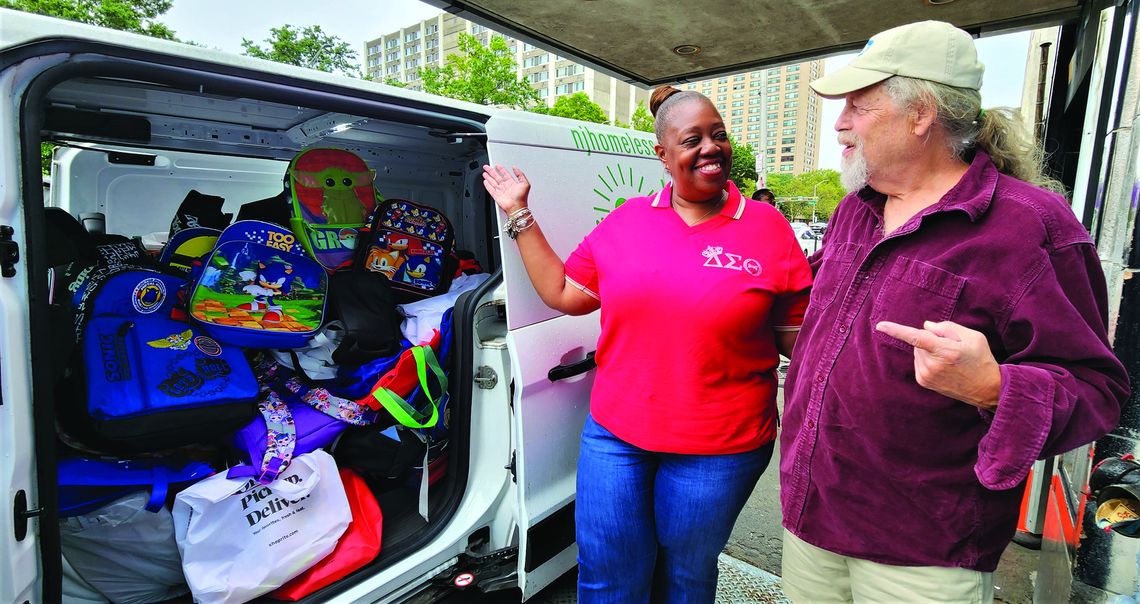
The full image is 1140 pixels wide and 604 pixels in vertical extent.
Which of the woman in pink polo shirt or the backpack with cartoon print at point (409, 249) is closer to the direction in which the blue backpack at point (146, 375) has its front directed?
the woman in pink polo shirt

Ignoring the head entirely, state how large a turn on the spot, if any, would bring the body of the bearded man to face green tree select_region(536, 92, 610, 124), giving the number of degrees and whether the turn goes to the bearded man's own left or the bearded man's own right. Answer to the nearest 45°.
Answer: approximately 90° to the bearded man's own right

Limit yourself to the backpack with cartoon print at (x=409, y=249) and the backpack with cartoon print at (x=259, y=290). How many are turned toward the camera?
2

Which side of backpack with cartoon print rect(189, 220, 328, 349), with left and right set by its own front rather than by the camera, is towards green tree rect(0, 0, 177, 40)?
back

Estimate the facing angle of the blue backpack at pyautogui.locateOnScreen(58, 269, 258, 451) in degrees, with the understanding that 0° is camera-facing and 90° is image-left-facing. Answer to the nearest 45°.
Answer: approximately 0°

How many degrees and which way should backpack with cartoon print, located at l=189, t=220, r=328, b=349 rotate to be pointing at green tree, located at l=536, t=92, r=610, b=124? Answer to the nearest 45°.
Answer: approximately 135° to its left

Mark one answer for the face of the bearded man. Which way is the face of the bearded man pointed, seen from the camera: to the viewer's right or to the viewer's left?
to the viewer's left

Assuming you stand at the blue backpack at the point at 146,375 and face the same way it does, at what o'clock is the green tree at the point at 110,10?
The green tree is roughly at 6 o'clock from the blue backpack.

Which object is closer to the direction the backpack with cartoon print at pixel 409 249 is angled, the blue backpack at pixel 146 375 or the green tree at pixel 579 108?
the blue backpack
